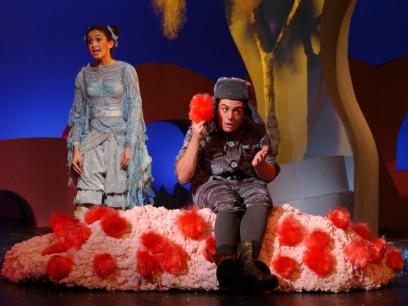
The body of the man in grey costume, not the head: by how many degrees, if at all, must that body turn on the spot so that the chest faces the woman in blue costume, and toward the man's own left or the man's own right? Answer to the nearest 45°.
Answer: approximately 135° to the man's own right

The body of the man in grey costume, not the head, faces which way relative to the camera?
toward the camera
